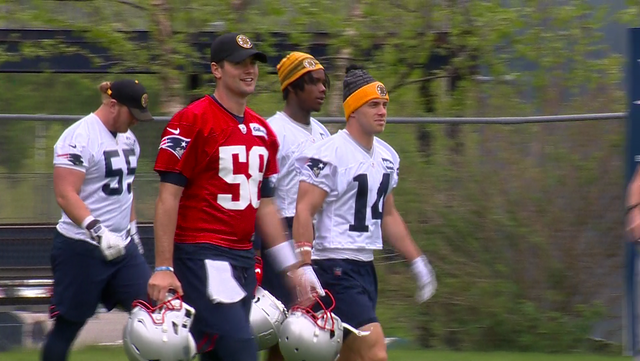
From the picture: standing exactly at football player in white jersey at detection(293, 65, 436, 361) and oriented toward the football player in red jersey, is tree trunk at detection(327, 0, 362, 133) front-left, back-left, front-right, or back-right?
back-right

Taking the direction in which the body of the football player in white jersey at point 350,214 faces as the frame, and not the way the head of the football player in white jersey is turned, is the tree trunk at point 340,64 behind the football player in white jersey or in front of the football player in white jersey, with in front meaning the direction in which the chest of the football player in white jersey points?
behind

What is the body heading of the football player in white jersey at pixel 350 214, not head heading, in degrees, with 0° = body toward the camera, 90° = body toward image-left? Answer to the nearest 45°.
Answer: approximately 315°

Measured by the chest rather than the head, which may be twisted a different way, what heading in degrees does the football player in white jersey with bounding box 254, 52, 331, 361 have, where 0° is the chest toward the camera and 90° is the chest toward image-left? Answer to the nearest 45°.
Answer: approximately 315°

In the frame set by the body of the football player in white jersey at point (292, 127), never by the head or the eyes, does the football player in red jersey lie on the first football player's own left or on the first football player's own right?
on the first football player's own right

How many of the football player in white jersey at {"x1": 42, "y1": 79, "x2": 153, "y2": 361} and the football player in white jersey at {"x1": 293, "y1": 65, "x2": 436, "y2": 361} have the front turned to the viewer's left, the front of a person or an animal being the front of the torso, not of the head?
0

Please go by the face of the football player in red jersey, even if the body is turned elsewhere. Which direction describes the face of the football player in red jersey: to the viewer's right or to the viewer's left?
to the viewer's right

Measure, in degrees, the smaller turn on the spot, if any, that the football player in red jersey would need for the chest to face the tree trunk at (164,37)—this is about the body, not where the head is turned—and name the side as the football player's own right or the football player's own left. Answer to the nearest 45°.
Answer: approximately 135° to the football player's own left

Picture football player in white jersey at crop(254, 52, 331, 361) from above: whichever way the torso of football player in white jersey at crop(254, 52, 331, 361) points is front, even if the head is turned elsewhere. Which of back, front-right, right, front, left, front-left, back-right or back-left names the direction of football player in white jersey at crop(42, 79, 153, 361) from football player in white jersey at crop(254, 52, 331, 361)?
back-right

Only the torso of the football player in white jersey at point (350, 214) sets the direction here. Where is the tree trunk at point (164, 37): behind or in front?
behind

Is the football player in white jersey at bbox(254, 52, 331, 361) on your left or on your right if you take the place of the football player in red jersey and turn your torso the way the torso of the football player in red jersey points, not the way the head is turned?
on your left
